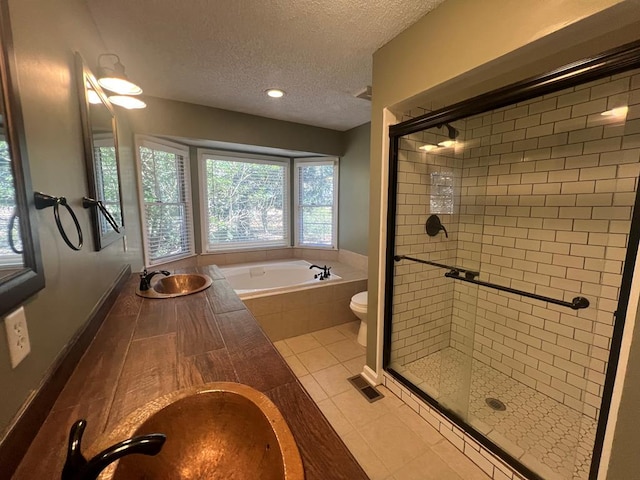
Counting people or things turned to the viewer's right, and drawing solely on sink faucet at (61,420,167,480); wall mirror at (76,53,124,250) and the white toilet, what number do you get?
2

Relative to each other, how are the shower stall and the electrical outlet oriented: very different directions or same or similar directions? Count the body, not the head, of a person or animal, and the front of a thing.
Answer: very different directions

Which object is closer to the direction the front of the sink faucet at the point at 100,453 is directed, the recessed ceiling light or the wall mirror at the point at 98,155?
the recessed ceiling light

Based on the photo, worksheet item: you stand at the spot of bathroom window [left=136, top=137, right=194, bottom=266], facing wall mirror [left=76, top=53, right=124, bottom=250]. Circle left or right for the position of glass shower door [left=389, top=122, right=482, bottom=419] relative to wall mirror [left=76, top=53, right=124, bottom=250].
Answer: left

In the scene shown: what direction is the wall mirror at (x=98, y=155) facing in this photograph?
to the viewer's right

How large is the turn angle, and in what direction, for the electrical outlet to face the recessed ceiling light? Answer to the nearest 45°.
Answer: approximately 90° to its left

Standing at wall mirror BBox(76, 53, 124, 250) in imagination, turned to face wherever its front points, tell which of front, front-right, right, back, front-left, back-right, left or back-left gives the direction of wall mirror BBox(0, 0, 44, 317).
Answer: right

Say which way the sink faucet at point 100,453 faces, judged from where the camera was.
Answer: facing to the right of the viewer

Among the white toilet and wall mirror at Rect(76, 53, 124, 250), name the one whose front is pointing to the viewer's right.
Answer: the wall mirror

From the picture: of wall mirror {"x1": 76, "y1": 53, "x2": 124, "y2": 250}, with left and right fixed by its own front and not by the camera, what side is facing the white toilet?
front

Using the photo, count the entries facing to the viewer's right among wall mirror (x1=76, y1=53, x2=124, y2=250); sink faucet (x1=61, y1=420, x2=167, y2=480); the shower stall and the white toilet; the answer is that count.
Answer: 2

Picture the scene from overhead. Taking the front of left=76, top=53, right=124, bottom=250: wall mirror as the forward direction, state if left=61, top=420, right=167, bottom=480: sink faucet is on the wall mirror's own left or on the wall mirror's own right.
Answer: on the wall mirror's own right

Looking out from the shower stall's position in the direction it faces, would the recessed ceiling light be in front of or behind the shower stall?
in front

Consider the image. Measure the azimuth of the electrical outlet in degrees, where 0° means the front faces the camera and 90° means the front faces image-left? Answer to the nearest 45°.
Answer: approximately 315°

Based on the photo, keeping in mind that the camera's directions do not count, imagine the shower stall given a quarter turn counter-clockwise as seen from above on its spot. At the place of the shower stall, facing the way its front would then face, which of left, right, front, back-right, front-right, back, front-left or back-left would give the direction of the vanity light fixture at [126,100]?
right
